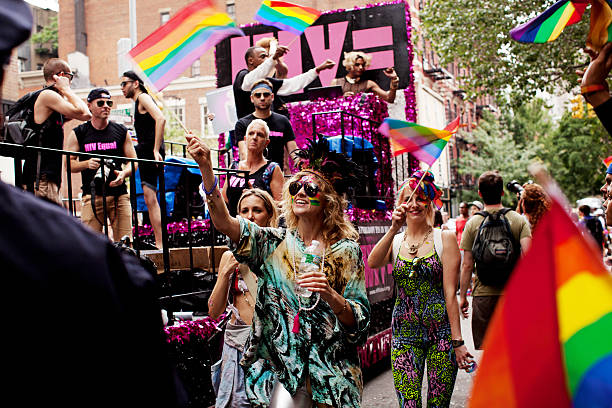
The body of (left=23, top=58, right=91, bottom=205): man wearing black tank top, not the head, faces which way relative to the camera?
to the viewer's right

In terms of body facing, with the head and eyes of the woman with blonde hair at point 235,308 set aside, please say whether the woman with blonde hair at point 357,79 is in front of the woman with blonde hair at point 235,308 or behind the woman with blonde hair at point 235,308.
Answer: behind

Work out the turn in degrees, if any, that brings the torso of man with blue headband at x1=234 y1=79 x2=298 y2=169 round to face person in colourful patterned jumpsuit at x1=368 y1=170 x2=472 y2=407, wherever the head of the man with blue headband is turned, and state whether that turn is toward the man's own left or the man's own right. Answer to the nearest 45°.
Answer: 0° — they already face them

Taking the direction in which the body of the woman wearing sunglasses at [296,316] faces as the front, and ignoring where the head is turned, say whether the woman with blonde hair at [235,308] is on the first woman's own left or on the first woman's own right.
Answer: on the first woman's own right

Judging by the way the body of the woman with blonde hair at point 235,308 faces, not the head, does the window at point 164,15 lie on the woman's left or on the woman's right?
on the woman's right
